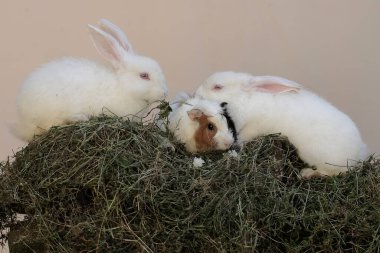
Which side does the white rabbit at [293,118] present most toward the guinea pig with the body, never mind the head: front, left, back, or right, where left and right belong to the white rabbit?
front

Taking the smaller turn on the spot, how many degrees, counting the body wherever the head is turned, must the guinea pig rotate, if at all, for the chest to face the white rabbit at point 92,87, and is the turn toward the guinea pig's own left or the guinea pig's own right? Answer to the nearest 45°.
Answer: approximately 135° to the guinea pig's own right

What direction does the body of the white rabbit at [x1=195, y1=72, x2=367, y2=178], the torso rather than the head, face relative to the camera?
to the viewer's left

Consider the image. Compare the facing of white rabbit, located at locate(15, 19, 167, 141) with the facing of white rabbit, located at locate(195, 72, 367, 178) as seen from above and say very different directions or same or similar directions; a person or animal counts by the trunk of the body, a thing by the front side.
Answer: very different directions

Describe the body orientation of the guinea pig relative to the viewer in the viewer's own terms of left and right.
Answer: facing the viewer and to the right of the viewer

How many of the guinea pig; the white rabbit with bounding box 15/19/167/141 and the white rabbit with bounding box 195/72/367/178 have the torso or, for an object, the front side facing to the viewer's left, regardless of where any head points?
1

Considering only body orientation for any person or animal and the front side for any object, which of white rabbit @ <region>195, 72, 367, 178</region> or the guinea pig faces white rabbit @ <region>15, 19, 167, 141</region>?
white rabbit @ <region>195, 72, 367, 178</region>

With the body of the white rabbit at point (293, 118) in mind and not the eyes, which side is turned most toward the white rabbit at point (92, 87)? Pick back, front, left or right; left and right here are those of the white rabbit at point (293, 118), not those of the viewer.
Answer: front

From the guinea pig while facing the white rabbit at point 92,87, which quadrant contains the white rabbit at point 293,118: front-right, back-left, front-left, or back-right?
back-right

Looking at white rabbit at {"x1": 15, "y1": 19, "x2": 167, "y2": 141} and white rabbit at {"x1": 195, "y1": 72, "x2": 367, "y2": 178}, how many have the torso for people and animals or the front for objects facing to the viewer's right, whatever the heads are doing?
1

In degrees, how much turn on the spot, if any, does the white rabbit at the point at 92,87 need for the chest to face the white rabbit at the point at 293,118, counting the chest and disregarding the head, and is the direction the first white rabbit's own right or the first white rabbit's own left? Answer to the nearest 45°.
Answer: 0° — it already faces it

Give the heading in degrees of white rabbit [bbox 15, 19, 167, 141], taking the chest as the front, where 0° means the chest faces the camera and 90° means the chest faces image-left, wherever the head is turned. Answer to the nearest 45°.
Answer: approximately 270°
